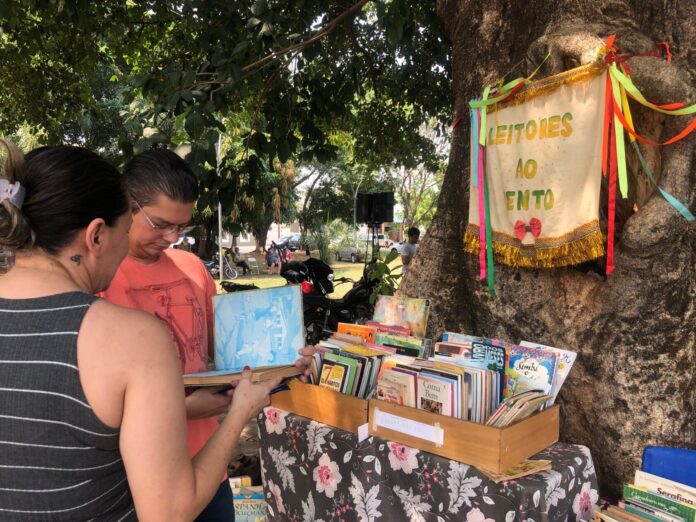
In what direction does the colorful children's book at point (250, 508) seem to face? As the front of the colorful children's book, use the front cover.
toward the camera

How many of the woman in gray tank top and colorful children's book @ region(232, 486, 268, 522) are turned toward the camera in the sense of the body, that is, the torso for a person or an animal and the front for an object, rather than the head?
1

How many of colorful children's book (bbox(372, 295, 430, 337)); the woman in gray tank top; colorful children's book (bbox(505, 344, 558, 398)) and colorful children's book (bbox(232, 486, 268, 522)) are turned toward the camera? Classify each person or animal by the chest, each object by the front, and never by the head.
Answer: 3

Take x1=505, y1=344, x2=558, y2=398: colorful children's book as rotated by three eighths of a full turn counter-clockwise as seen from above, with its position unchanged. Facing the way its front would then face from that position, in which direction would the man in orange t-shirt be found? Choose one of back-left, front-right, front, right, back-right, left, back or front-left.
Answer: back

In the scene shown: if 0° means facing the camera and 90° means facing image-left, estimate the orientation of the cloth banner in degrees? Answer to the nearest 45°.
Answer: approximately 45°

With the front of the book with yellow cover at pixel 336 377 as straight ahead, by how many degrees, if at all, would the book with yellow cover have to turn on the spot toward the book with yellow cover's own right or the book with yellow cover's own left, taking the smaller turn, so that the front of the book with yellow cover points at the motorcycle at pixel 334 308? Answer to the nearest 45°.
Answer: approximately 135° to the book with yellow cover's own right

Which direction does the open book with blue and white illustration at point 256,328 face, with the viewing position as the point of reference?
facing the viewer

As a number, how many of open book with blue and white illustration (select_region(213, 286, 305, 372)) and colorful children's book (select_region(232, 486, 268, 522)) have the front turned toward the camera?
2

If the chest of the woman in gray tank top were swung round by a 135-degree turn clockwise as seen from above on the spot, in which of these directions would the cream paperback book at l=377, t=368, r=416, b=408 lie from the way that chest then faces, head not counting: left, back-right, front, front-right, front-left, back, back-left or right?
back-left

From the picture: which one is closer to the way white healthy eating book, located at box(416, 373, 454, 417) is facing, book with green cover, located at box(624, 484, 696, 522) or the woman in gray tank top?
the woman in gray tank top

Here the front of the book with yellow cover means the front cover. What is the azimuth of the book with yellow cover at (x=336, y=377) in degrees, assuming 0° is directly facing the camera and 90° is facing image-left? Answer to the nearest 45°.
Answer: approximately 45°

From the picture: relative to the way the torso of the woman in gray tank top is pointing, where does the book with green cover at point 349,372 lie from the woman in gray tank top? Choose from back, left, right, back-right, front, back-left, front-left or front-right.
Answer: front

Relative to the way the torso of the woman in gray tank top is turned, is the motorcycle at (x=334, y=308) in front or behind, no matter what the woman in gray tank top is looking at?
in front

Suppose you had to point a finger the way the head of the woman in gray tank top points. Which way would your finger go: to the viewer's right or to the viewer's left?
to the viewer's right
